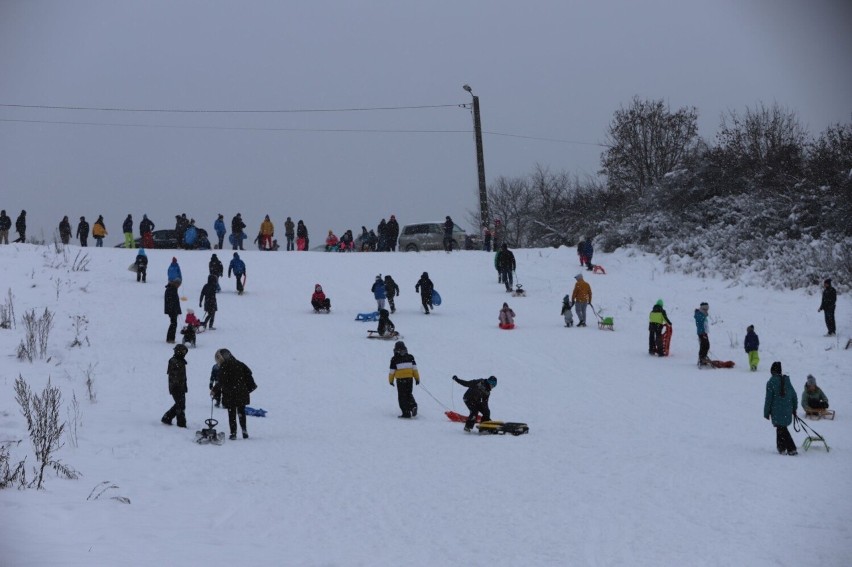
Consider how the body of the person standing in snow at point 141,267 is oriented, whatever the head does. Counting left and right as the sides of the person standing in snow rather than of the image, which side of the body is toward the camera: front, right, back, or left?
back

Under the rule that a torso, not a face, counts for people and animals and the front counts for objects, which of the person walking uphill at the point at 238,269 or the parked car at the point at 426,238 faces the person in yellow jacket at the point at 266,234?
the person walking uphill

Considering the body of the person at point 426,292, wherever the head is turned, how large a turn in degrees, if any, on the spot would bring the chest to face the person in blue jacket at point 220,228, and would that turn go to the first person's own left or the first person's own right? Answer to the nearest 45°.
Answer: approximately 45° to the first person's own left

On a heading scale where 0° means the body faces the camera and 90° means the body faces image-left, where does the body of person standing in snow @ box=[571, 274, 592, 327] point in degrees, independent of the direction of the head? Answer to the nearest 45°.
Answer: approximately 135°

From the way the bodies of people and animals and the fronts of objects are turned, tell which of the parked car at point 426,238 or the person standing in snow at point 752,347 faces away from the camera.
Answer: the person standing in snow
